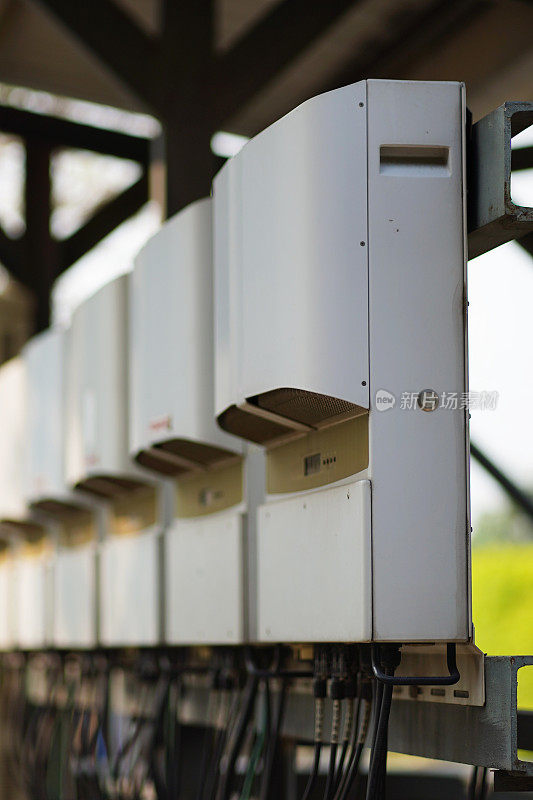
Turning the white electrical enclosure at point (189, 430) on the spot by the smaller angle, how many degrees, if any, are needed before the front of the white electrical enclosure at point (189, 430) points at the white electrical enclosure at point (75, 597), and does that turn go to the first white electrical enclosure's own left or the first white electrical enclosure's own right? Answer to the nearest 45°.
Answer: approximately 135° to the first white electrical enclosure's own right

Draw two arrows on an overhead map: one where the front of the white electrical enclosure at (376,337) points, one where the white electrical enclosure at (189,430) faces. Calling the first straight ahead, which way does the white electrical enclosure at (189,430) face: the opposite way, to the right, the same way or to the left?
the same way

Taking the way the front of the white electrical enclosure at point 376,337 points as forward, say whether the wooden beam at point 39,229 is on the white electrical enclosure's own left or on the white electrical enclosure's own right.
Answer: on the white electrical enclosure's own right

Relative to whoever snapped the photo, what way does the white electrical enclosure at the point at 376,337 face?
facing the viewer and to the left of the viewer

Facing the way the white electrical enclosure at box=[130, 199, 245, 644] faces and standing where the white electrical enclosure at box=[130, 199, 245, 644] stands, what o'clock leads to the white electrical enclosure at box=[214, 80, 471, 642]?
the white electrical enclosure at box=[214, 80, 471, 642] is roughly at 10 o'clock from the white electrical enclosure at box=[130, 199, 245, 644].

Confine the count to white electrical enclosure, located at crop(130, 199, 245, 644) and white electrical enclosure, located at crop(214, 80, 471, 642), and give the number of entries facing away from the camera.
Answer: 0
